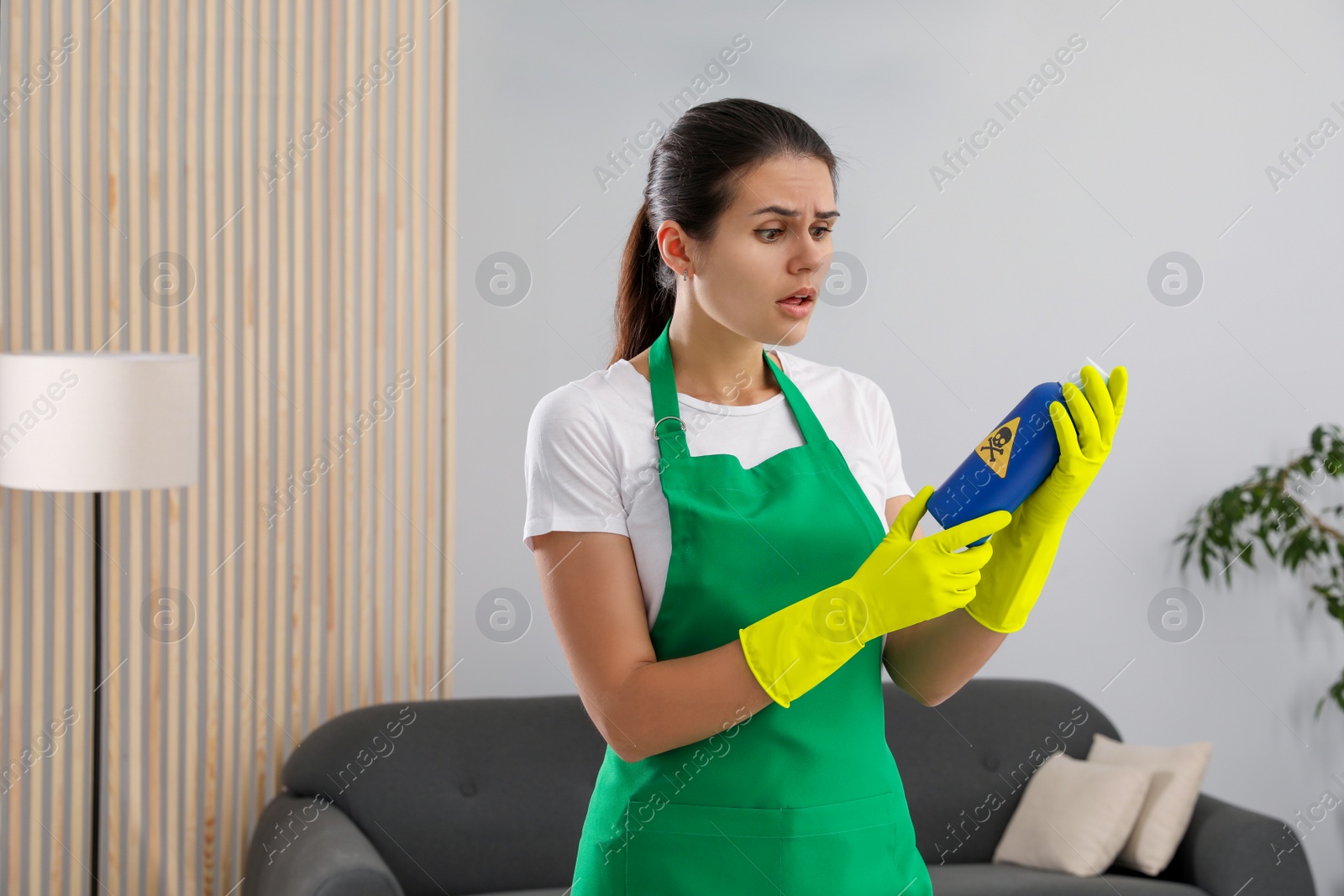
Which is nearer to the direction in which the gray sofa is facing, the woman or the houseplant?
the woman

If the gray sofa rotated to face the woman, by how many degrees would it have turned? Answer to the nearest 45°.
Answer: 0° — it already faces them

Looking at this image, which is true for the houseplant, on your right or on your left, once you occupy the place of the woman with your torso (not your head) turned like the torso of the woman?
on your left

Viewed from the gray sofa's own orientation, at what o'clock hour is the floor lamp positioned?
The floor lamp is roughly at 2 o'clock from the gray sofa.

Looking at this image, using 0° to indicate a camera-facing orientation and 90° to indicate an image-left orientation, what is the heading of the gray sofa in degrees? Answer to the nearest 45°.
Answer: approximately 0°

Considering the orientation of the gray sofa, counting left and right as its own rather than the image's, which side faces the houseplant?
left

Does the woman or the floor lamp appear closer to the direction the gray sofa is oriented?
the woman
